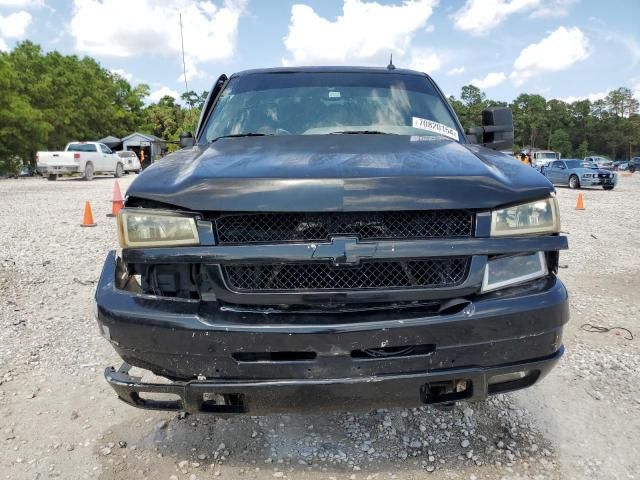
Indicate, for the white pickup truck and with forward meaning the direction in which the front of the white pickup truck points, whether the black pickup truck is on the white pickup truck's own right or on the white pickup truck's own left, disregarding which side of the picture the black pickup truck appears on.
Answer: on the white pickup truck's own right

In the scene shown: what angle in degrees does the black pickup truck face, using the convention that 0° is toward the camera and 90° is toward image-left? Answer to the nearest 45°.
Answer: approximately 0°

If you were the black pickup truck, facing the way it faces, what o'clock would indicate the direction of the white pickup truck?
The white pickup truck is roughly at 5 o'clock from the black pickup truck.

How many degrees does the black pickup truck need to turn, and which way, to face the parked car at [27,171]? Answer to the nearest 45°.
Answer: approximately 135° to its right

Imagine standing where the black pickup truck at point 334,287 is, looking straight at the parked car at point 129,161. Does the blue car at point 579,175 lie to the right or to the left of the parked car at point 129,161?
right

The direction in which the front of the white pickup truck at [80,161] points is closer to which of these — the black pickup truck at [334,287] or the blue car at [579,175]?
the blue car

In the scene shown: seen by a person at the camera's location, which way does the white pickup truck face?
facing away from the viewer and to the right of the viewer

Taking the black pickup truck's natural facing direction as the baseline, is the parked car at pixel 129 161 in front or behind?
behind

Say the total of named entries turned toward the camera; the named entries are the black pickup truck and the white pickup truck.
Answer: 1

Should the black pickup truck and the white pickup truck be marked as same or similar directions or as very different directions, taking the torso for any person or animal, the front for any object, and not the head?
very different directions

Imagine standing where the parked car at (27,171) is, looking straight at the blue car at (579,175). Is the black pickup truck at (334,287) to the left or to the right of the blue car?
right
